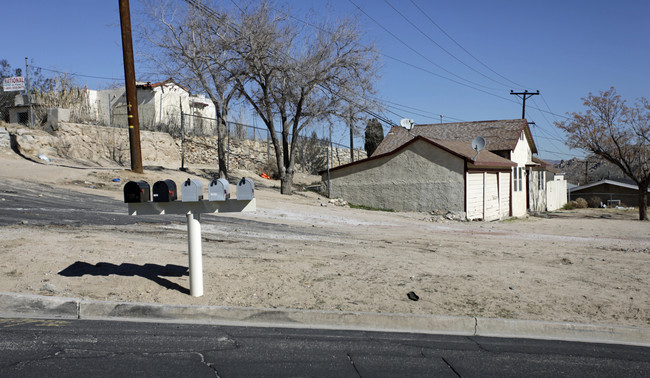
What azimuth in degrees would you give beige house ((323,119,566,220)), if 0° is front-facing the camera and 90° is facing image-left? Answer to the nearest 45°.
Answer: approximately 315°

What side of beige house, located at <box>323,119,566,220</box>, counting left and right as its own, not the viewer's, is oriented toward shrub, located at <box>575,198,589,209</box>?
left

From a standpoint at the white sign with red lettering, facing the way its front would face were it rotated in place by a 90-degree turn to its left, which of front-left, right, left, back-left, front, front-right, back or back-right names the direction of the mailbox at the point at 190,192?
right

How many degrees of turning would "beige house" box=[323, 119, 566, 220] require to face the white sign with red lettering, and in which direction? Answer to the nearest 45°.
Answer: approximately 135° to its right

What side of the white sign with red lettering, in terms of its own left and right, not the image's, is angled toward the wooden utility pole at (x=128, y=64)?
front

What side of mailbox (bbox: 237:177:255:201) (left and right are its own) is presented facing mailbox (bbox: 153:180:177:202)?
right

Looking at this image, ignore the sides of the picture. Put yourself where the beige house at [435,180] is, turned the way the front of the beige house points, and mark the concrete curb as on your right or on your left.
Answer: on your right

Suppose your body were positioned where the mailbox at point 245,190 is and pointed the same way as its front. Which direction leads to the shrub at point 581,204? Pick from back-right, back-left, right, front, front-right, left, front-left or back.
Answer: back-left

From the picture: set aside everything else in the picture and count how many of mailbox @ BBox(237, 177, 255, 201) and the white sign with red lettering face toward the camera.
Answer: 2

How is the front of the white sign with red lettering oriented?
toward the camera

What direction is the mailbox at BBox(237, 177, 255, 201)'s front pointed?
toward the camera

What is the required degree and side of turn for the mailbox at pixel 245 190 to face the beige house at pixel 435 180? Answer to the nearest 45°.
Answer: approximately 135° to its left
